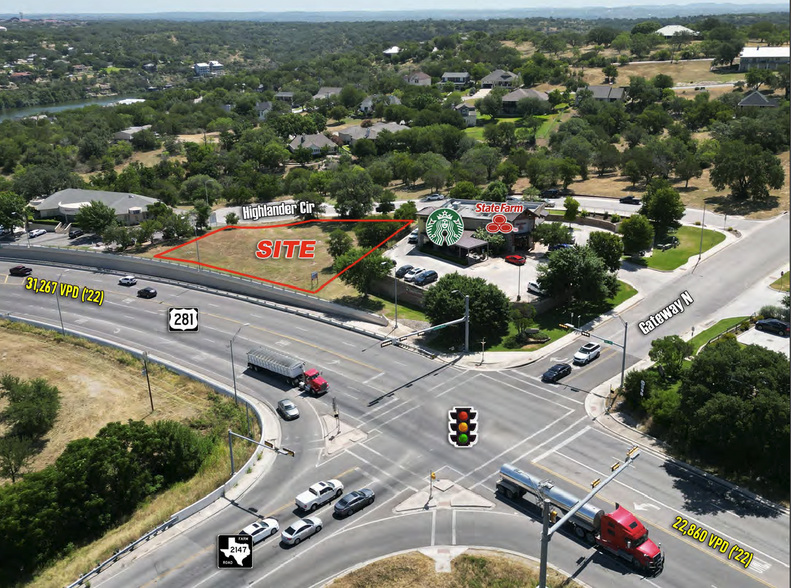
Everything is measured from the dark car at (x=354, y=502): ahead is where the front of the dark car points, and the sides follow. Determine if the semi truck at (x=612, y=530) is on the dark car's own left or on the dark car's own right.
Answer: on the dark car's own right

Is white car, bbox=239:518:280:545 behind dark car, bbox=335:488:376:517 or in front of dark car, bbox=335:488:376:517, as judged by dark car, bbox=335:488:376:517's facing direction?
behind

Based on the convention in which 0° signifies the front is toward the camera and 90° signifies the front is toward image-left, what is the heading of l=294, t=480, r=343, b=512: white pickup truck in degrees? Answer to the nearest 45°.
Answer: approximately 225°

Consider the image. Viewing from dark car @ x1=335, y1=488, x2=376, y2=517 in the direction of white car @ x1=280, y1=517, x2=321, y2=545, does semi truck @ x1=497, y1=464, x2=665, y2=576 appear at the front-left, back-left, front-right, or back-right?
back-left

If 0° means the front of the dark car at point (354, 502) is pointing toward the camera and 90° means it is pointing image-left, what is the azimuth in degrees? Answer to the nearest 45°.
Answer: approximately 225°

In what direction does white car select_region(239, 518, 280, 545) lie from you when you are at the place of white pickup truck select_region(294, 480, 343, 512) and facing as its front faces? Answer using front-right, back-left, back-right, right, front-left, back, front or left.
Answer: back

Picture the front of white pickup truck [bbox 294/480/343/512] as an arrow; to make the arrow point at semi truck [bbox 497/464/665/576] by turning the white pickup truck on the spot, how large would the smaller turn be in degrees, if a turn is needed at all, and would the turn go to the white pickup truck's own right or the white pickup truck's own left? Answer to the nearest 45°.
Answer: approximately 90° to the white pickup truck's own right

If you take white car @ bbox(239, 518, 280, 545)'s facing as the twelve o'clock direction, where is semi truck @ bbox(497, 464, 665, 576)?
The semi truck is roughly at 2 o'clock from the white car.
